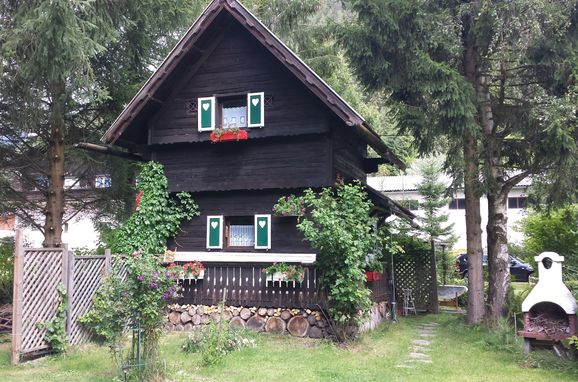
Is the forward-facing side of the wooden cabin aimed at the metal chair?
no

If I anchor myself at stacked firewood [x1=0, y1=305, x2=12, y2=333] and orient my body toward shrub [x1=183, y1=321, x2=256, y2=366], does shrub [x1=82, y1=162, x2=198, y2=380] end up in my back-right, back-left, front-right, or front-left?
front-right

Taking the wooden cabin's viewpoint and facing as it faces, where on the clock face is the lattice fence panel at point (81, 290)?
The lattice fence panel is roughly at 2 o'clock from the wooden cabin.

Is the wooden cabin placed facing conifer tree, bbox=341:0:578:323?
no

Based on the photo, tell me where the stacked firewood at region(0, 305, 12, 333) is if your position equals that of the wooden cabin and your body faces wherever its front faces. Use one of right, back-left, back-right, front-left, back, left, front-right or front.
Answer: right

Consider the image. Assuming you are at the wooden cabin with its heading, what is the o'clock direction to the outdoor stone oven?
The outdoor stone oven is roughly at 10 o'clock from the wooden cabin.

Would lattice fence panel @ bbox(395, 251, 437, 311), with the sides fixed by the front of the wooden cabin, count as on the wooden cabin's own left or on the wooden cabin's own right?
on the wooden cabin's own left

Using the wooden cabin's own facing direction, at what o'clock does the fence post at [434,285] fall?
The fence post is roughly at 8 o'clock from the wooden cabin.

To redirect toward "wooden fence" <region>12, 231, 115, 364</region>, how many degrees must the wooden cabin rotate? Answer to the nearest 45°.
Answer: approximately 45° to its right

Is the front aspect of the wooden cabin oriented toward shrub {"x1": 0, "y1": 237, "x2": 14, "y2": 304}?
no

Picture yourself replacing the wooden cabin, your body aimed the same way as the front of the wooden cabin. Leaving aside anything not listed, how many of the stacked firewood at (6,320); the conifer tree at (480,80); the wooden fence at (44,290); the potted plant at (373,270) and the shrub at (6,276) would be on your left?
2

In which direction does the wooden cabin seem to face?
toward the camera
